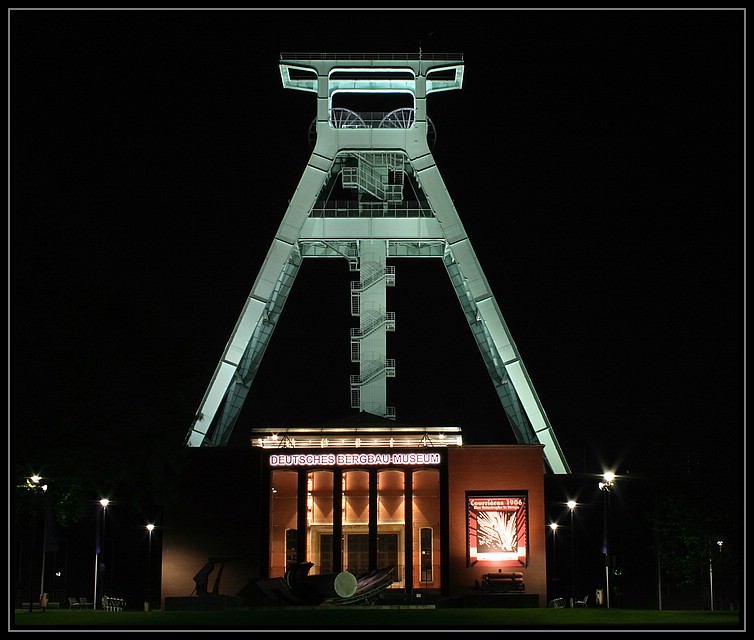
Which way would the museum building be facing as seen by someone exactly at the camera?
facing the viewer
